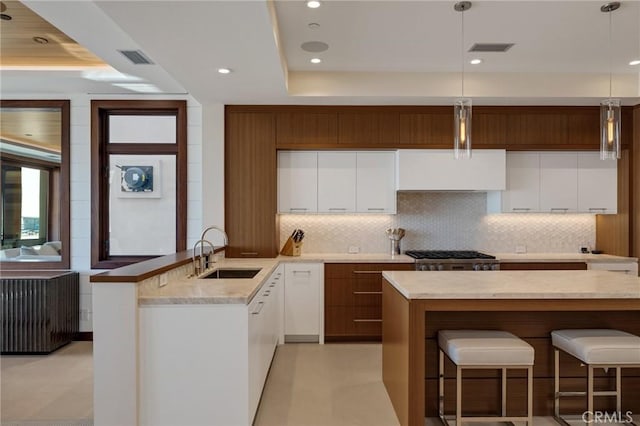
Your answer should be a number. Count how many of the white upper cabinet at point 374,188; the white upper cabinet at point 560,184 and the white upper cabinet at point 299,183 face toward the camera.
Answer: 3

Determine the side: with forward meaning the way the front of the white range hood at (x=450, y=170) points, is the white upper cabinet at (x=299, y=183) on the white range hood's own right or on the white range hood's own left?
on the white range hood's own right

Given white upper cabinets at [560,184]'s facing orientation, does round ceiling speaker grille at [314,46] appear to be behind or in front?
in front

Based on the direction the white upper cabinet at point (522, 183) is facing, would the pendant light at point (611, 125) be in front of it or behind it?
in front

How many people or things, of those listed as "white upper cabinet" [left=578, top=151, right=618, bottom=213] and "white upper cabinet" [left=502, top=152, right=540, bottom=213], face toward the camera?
2

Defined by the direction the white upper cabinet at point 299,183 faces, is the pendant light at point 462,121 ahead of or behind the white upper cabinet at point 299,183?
ahead
